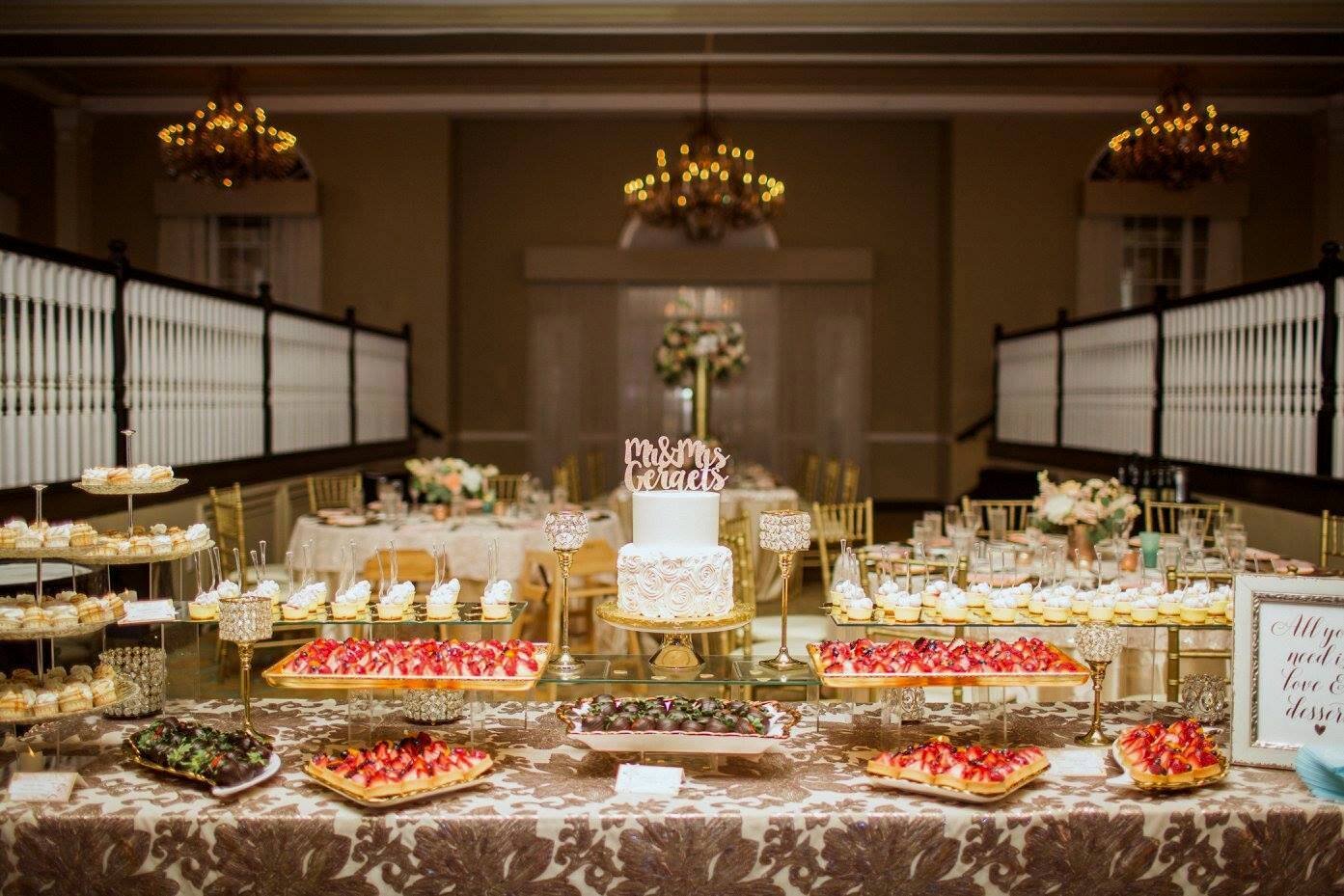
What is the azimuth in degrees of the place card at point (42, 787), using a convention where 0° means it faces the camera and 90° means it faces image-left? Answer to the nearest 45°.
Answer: approximately 0°

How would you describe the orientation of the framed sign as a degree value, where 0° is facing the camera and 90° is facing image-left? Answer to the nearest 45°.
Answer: approximately 0°

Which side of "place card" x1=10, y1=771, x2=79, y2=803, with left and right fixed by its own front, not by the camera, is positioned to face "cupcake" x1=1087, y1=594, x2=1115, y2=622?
left

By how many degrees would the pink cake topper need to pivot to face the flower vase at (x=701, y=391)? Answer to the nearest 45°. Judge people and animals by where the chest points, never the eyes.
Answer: approximately 180°

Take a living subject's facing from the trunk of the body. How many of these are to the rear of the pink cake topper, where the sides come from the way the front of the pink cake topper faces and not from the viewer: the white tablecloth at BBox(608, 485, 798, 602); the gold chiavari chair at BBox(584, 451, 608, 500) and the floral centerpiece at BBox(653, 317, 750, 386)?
3

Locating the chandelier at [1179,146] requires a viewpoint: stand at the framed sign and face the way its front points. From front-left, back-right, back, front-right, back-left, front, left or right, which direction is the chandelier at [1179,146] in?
back
